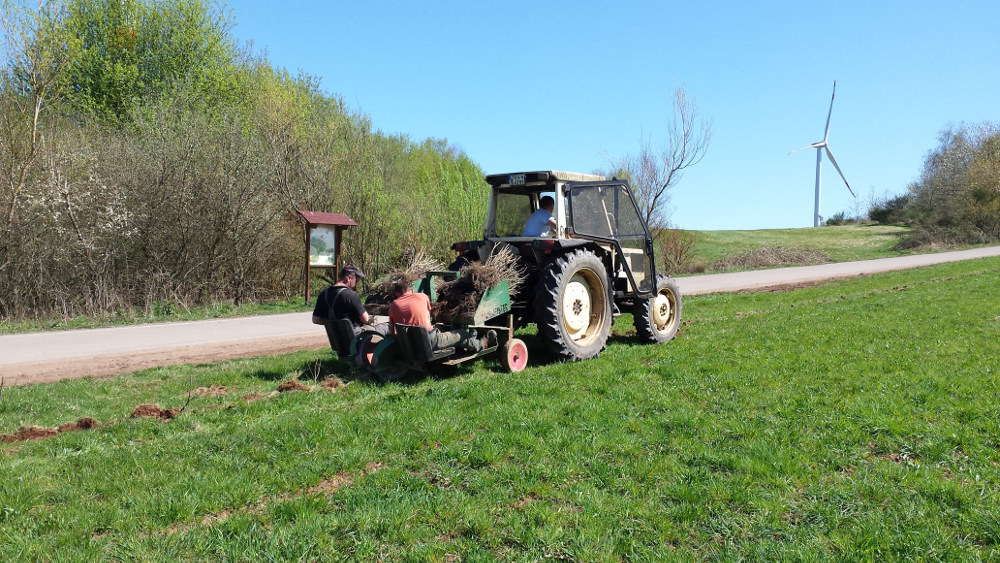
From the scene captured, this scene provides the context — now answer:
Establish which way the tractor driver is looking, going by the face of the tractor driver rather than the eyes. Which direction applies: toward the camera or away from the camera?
away from the camera

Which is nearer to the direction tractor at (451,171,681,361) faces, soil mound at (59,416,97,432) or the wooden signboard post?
the wooden signboard post

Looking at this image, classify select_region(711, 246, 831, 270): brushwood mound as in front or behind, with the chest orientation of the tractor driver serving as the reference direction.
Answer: in front

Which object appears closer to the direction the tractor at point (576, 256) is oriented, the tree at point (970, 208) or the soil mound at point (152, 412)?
the tree

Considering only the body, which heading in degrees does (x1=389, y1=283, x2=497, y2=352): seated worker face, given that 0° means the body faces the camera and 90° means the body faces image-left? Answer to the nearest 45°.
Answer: approximately 225°

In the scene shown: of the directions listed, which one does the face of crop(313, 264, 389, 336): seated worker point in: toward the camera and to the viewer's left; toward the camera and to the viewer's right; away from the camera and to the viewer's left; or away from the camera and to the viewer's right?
away from the camera and to the viewer's right

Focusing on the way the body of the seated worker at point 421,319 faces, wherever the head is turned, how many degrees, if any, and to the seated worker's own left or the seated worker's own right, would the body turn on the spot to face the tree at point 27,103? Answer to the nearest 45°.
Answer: approximately 90° to the seated worker's own left

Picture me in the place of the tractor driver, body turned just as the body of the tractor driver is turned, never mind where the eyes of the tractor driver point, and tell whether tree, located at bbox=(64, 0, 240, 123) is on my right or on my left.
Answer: on my left

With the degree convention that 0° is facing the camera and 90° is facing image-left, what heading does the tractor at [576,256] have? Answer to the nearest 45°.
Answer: approximately 225°

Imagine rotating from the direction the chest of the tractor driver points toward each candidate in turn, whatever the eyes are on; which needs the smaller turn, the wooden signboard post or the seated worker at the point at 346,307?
the wooden signboard post

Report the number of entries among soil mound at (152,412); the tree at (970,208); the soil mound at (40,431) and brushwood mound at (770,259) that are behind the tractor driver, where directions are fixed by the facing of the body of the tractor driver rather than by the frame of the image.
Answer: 2

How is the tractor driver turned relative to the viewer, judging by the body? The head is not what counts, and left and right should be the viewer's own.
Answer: facing away from the viewer and to the right of the viewer

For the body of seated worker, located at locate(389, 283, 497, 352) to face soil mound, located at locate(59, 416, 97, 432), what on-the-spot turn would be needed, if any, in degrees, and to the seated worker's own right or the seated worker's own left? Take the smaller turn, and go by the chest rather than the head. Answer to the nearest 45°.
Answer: approximately 135° to the seated worker's own left

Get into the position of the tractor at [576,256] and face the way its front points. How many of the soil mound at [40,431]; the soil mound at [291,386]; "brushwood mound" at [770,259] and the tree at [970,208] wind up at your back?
2

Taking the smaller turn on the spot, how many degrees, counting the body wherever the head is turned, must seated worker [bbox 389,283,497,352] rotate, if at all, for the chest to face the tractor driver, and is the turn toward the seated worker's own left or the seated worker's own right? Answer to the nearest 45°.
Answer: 0° — they already face them

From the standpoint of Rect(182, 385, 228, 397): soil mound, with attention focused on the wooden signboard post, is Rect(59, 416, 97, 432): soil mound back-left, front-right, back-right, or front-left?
back-left

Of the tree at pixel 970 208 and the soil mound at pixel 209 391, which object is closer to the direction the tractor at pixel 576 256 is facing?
the tree

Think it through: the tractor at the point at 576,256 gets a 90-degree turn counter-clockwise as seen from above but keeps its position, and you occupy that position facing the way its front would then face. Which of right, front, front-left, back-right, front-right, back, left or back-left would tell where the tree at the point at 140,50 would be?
front
